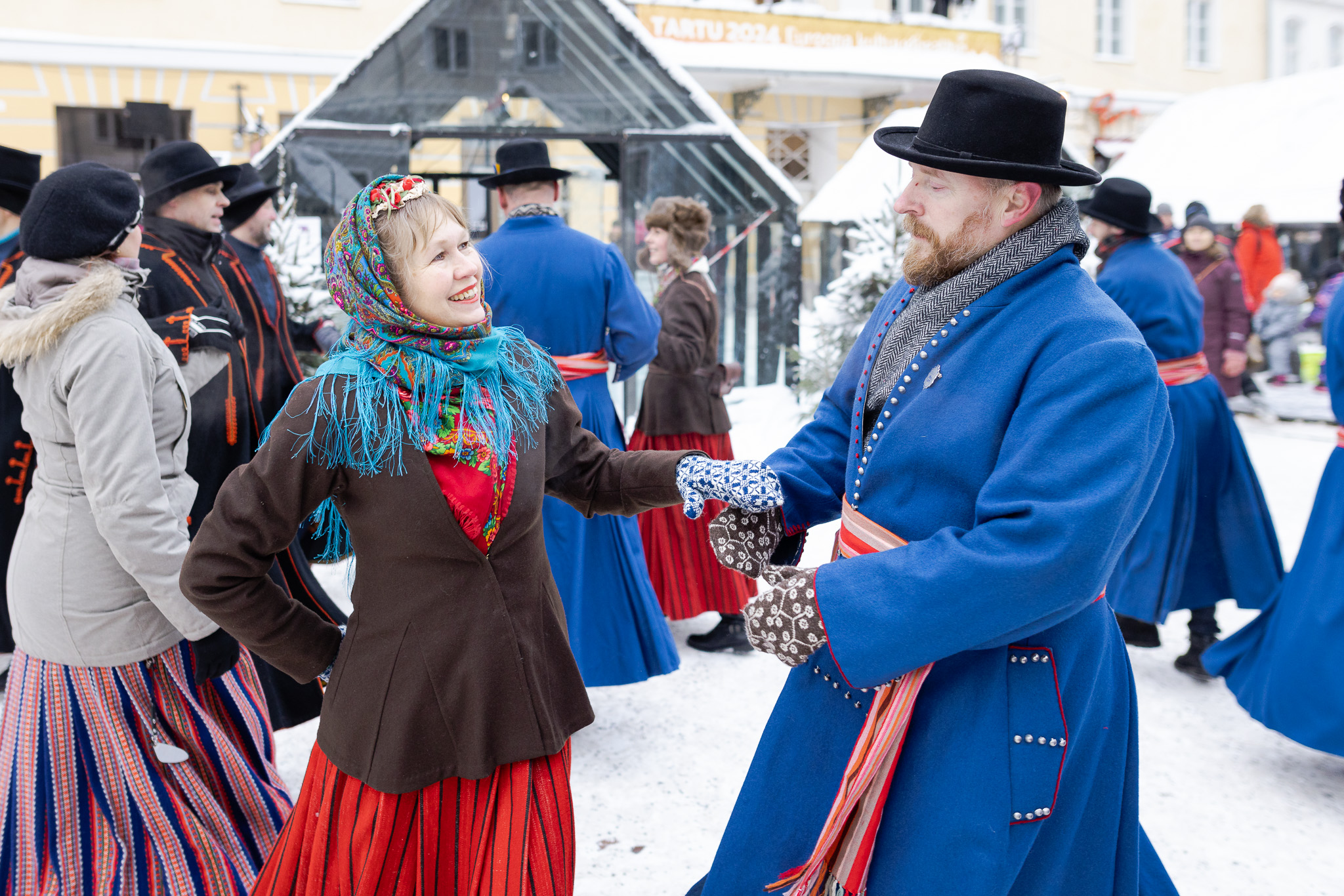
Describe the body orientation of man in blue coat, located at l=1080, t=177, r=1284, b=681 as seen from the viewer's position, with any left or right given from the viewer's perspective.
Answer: facing away from the viewer and to the left of the viewer

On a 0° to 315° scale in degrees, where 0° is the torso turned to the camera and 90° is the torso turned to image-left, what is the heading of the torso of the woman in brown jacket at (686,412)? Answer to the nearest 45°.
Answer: approximately 90°

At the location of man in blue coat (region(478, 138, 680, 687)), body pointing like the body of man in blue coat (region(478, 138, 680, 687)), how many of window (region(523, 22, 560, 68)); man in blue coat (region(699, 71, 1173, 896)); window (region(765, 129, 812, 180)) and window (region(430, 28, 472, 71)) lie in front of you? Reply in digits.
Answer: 3

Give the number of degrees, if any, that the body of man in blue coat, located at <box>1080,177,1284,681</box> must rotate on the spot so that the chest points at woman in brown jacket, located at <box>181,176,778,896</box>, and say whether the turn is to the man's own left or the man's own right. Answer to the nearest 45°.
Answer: approximately 135° to the man's own left

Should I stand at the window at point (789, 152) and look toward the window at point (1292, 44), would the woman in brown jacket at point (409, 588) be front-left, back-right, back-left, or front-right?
back-right

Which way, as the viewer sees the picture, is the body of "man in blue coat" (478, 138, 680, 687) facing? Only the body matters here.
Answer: away from the camera

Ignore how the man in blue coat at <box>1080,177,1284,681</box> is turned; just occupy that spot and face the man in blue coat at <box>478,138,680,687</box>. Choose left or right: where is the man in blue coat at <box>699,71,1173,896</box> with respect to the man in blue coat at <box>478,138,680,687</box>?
left

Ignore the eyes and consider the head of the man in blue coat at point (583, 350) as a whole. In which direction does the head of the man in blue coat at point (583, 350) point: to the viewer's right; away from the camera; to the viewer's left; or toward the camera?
away from the camera

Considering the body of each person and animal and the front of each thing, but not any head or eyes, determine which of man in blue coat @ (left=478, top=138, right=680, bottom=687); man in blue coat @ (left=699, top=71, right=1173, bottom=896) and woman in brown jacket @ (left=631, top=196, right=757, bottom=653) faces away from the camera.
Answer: man in blue coat @ (left=478, top=138, right=680, bottom=687)

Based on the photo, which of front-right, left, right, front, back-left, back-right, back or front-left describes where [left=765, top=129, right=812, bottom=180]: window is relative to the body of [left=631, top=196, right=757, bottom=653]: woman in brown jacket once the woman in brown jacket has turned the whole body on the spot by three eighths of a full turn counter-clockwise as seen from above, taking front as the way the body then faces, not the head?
back-left

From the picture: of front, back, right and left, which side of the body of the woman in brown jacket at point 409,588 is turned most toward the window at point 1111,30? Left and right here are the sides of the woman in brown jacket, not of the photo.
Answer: left
